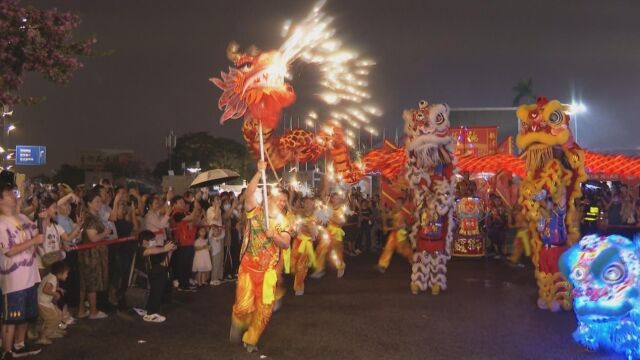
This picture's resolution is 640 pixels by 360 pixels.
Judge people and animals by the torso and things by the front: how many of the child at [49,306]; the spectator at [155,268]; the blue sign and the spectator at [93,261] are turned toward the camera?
1

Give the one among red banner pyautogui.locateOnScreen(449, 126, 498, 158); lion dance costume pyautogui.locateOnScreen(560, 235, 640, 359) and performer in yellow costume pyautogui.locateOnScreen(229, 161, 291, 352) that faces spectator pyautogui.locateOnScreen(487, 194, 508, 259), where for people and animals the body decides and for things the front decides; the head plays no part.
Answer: the red banner

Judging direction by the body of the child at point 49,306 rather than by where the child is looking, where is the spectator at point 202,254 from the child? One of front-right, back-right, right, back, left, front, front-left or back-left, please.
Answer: front-left

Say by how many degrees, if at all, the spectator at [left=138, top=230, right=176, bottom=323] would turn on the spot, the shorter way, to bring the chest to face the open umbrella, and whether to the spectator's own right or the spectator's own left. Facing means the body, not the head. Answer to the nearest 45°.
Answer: approximately 90° to the spectator's own left

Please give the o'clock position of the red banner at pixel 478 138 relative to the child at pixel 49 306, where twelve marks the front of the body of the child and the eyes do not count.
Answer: The red banner is roughly at 11 o'clock from the child.

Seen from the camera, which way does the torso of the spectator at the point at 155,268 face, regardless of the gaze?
to the viewer's right

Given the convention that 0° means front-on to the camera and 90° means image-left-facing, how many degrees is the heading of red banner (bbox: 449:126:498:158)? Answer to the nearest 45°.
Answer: approximately 0°

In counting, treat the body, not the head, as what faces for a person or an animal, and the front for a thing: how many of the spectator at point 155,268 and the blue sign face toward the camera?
1

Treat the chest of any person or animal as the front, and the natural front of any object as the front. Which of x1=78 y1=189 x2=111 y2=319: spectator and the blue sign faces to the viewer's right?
the spectator

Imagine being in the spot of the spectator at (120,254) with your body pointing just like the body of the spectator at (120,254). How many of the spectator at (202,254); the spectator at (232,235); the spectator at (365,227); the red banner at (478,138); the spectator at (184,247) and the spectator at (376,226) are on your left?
6

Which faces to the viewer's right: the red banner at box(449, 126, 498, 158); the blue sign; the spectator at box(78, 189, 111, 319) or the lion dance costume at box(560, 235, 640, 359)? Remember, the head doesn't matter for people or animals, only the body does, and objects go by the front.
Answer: the spectator

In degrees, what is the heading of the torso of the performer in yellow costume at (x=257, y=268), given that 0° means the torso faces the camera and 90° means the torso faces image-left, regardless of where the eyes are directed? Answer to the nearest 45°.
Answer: approximately 315°

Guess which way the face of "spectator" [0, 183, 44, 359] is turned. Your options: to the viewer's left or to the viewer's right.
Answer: to the viewer's right

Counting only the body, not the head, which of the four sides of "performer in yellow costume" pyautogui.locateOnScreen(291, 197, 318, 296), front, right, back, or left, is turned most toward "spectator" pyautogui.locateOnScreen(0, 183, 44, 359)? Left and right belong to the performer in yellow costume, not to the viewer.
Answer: front

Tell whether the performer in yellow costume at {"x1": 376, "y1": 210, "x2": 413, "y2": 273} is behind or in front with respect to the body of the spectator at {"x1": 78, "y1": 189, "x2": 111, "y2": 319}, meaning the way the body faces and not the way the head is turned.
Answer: in front

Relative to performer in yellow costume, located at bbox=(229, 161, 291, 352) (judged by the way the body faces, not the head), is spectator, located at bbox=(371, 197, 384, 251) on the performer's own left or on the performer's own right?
on the performer's own left

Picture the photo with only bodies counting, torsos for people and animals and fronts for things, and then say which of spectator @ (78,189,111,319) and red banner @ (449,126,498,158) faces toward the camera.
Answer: the red banner
